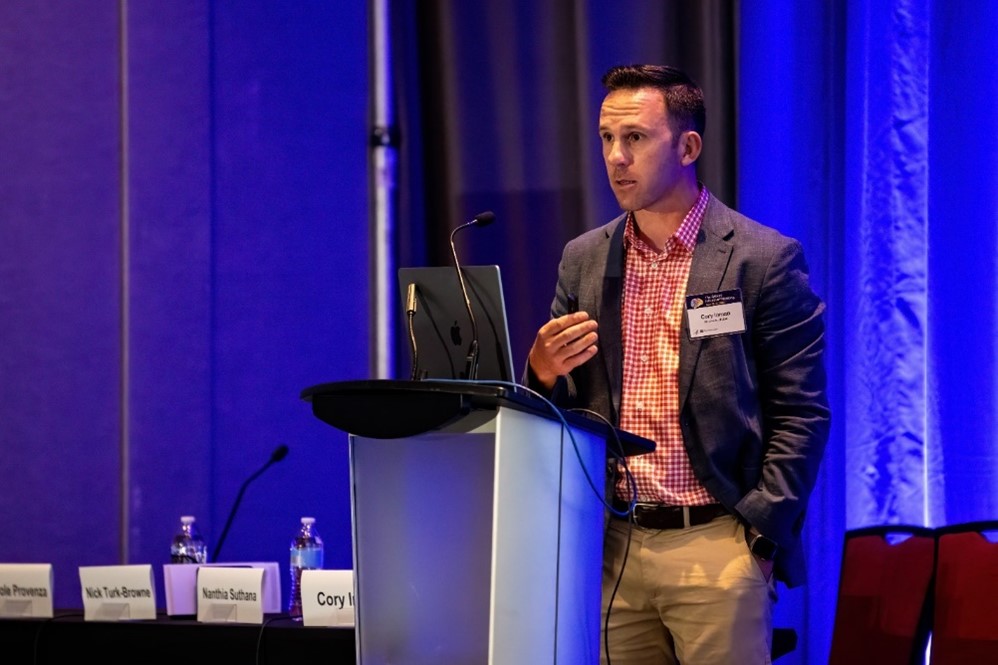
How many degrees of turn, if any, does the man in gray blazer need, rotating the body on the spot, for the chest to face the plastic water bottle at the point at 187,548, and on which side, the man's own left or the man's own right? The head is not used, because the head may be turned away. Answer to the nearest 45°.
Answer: approximately 90° to the man's own right

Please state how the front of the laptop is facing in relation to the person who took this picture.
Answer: facing away from the viewer and to the right of the viewer

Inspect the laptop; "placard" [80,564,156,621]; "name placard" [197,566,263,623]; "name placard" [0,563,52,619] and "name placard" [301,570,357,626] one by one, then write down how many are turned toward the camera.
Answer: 4

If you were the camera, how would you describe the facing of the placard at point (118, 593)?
facing the viewer

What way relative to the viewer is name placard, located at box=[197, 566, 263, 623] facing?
toward the camera

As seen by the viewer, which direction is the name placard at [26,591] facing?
toward the camera

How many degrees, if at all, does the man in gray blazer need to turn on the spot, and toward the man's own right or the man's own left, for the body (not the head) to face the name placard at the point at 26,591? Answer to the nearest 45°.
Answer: approximately 45° to the man's own right

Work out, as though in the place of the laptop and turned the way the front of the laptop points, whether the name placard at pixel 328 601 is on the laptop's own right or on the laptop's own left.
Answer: on the laptop's own left

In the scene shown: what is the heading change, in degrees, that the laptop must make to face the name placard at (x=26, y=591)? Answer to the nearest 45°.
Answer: approximately 90° to its left

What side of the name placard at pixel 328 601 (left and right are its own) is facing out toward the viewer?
front

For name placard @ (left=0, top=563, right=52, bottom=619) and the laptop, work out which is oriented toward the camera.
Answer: the name placard

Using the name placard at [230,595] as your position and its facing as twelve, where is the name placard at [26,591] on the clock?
the name placard at [26,591] is roughly at 4 o'clock from the name placard at [230,595].

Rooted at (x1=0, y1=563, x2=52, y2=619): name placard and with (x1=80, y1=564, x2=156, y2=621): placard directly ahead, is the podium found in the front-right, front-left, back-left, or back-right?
front-right

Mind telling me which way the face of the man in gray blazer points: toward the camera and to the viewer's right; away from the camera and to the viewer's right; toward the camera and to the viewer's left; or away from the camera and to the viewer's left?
toward the camera and to the viewer's left

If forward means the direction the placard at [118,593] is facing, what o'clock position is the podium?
The podium is roughly at 11 o'clock from the placard.

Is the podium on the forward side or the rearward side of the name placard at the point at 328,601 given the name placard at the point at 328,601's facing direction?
on the forward side
